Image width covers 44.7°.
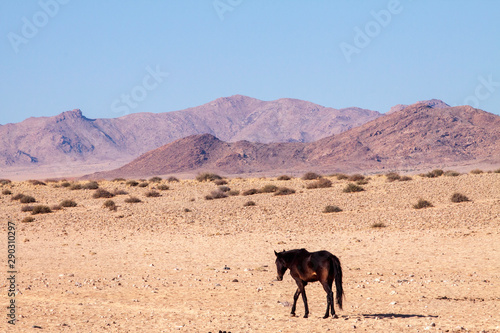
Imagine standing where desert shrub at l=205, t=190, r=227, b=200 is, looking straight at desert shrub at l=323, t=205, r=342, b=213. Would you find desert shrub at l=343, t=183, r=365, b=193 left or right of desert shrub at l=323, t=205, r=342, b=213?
left

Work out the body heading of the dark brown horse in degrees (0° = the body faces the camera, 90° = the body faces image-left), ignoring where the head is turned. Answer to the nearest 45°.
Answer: approximately 90°

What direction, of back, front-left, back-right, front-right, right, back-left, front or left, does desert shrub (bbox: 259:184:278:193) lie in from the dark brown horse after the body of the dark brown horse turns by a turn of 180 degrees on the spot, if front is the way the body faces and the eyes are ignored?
left

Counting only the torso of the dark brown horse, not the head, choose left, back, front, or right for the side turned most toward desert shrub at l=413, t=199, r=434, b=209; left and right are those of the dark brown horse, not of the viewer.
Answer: right

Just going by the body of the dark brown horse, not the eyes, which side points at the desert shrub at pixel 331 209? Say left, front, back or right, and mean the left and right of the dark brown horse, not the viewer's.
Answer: right

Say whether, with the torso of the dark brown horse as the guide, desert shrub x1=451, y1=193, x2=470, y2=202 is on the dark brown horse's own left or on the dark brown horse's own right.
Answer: on the dark brown horse's own right

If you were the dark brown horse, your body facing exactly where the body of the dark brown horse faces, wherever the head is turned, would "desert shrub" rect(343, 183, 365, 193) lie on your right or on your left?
on your right
